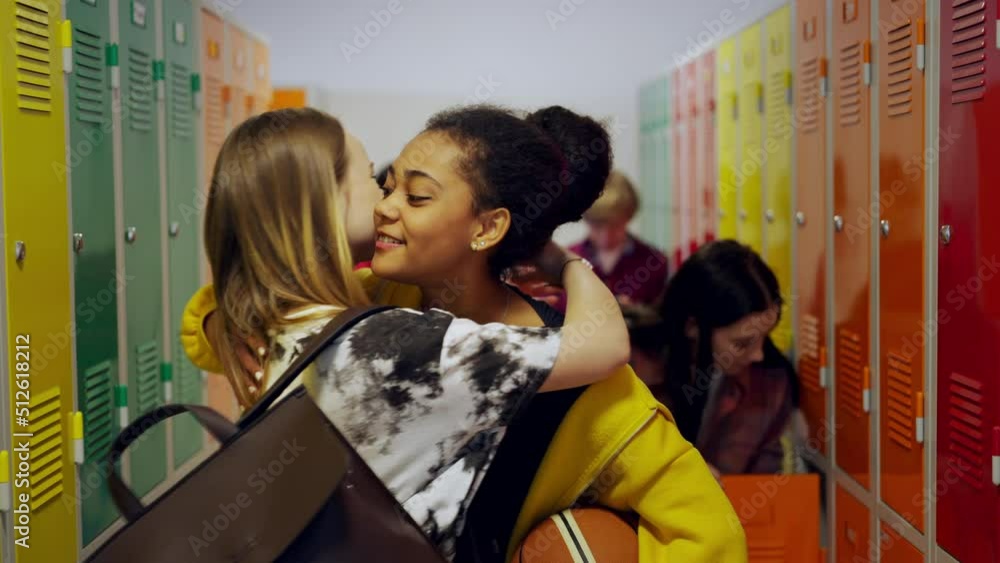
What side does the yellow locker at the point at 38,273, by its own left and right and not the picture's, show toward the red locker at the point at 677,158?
left

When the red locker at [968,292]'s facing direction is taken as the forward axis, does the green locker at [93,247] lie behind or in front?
in front

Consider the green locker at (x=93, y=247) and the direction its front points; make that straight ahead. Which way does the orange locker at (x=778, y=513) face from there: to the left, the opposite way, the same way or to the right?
to the right

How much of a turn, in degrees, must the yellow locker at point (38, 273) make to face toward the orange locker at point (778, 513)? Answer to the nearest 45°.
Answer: approximately 45° to its left

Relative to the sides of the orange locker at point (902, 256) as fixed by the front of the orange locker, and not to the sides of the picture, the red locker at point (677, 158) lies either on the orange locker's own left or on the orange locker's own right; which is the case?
on the orange locker's own right

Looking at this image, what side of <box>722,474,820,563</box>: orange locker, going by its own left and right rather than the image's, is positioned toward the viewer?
front

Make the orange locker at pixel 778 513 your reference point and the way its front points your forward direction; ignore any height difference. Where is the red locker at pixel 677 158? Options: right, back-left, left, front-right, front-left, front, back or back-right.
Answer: back

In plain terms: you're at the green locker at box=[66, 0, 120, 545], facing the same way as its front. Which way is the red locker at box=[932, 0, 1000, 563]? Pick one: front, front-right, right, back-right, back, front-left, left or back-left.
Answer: front

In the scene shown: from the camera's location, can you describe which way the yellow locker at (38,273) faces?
facing the viewer and to the right of the viewer

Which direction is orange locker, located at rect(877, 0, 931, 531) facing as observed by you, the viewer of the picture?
facing the viewer and to the left of the viewer

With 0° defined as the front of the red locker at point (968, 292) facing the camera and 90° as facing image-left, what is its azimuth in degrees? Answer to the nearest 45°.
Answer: approximately 45°

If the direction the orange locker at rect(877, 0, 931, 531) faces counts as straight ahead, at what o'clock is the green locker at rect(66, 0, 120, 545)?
The green locker is roughly at 1 o'clock from the orange locker.

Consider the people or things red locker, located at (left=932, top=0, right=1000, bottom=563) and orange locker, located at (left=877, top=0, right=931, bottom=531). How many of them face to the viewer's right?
0
